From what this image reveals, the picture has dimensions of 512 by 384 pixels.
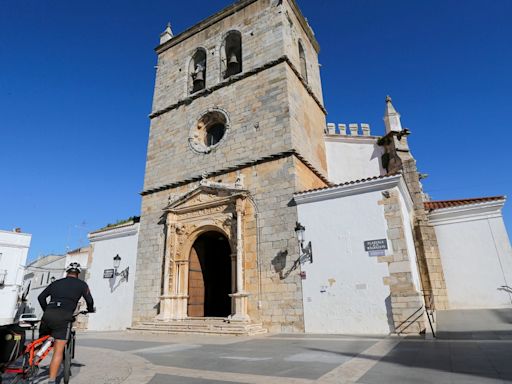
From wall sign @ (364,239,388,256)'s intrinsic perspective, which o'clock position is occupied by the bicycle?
The bicycle is roughly at 1 o'clock from the wall sign.

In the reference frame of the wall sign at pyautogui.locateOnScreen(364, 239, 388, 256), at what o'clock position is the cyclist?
The cyclist is roughly at 1 o'clock from the wall sign.

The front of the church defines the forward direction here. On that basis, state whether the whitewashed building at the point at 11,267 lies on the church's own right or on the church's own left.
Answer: on the church's own right

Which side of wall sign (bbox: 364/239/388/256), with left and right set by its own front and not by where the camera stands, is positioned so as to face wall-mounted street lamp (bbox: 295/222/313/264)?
right

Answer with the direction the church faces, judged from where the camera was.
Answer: facing the viewer and to the left of the viewer

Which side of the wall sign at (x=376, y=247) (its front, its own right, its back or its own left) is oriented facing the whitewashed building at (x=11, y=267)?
right
